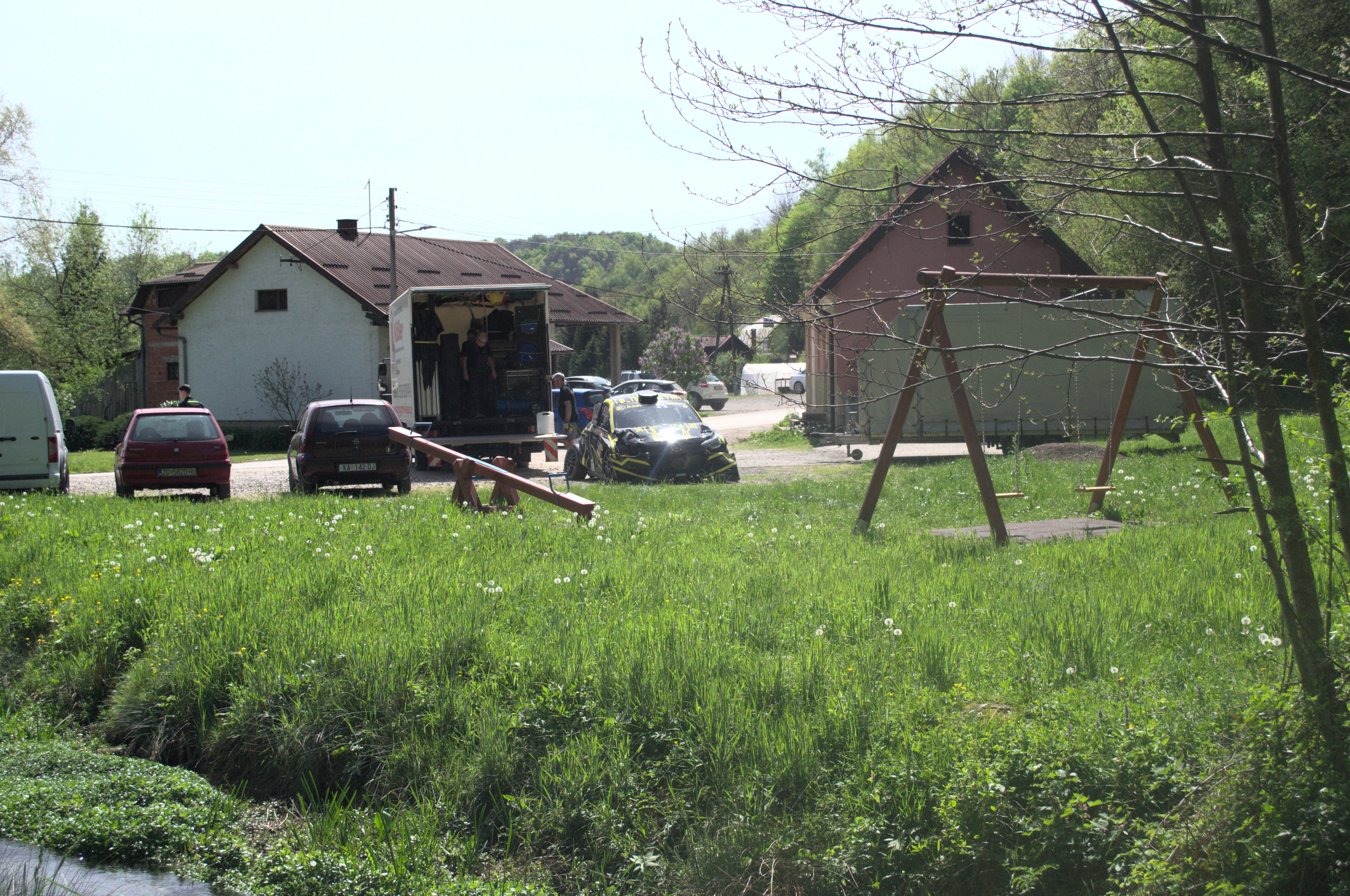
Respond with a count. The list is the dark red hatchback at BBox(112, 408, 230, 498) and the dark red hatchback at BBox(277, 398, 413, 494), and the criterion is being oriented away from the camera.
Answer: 2

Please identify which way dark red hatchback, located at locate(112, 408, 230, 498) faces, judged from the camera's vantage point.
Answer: facing away from the viewer

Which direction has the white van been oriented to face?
away from the camera

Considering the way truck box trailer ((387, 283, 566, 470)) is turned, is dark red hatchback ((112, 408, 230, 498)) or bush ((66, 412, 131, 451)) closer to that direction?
the bush

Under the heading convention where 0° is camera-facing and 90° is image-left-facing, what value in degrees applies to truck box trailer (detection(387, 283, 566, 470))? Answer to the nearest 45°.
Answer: approximately 180°

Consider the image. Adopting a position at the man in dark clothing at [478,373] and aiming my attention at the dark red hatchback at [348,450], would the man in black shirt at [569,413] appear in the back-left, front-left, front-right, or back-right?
front-left

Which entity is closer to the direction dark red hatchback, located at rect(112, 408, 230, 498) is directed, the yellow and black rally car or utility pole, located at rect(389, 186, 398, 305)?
the utility pole

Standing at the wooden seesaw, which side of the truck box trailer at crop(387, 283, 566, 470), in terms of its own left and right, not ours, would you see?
back

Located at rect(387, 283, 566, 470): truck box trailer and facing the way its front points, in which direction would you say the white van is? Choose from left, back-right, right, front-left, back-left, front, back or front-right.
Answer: back-left

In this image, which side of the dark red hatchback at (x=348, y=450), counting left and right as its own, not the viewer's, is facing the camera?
back

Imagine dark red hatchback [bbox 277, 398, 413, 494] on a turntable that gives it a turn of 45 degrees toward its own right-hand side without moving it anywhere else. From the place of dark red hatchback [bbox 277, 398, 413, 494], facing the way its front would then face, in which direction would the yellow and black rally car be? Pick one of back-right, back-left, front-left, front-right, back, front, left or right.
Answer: front-right
